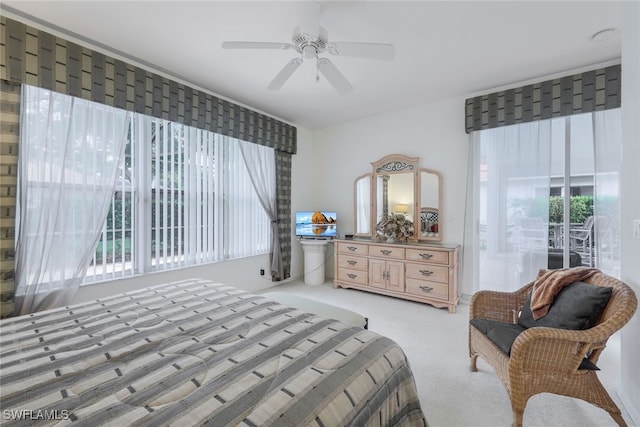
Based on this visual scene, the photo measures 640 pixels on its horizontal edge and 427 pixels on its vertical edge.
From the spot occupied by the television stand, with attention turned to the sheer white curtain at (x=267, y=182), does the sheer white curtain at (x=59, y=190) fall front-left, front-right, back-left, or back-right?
front-left

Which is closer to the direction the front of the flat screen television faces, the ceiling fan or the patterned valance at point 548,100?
the ceiling fan

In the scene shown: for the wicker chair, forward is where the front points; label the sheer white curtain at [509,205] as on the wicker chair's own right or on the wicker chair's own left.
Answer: on the wicker chair's own right

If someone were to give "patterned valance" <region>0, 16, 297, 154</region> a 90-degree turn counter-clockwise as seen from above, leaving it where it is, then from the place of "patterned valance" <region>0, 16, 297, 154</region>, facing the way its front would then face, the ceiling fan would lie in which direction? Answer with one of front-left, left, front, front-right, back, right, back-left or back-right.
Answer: right

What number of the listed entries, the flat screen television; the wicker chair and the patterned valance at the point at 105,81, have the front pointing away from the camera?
0

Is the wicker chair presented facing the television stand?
no

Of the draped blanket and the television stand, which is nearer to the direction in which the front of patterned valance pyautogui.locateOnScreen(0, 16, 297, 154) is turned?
the draped blanket

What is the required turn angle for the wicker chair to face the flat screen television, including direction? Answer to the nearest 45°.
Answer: approximately 90° to its right

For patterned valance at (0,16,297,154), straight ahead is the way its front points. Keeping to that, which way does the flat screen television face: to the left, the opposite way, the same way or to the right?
to the right

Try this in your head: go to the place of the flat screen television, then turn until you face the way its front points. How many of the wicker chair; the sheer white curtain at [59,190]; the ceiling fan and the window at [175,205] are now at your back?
0

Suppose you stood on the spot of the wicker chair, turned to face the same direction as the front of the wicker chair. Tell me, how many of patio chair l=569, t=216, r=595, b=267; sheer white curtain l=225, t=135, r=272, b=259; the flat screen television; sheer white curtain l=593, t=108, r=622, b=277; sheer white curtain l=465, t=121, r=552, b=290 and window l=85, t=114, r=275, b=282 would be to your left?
0

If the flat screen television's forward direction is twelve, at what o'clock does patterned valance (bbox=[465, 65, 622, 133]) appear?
The patterned valance is roughly at 10 o'clock from the flat screen television.

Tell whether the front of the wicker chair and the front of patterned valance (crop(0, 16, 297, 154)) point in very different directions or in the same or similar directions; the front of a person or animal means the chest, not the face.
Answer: very different directions

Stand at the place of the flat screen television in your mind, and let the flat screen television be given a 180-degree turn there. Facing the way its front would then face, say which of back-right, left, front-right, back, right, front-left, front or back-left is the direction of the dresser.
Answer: back-right

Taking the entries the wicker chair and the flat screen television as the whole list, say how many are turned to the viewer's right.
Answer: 0

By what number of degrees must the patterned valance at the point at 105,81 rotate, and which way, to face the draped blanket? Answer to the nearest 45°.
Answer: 0° — it already faces it

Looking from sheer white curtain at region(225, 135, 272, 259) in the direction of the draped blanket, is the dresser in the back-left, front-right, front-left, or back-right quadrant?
front-left

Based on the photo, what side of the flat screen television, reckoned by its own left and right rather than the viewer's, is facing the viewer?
front

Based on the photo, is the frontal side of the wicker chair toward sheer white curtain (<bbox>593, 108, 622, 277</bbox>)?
no
